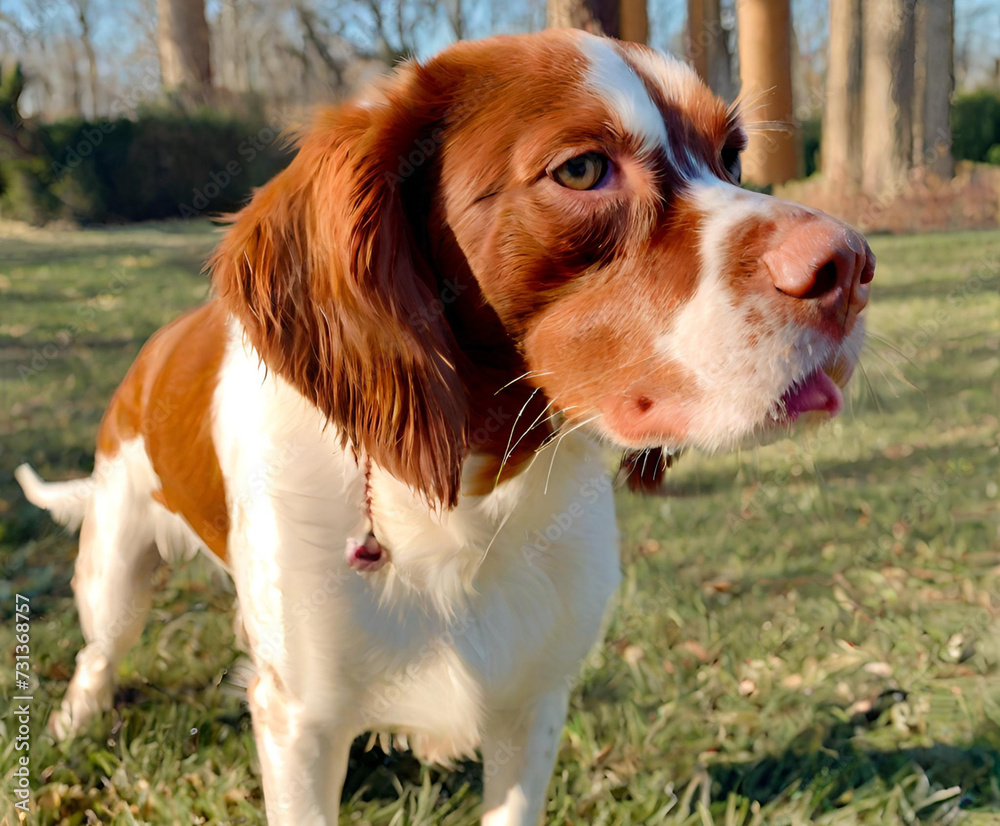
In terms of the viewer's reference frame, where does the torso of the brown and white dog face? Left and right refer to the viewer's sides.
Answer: facing the viewer and to the right of the viewer

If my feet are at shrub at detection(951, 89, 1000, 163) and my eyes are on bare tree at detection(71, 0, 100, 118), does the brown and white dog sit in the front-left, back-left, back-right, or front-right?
front-left

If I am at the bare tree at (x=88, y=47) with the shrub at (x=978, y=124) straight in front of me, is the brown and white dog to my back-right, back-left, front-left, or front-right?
front-right

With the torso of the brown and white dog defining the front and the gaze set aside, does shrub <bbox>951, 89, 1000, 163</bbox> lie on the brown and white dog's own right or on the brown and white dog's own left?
on the brown and white dog's own left

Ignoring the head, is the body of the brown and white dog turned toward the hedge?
no

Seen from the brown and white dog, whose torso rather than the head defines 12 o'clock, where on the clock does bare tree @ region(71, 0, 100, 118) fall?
The bare tree is roughly at 7 o'clock from the brown and white dog.

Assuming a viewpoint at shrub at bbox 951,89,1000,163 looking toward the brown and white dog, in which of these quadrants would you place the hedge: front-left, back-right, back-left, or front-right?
front-right
